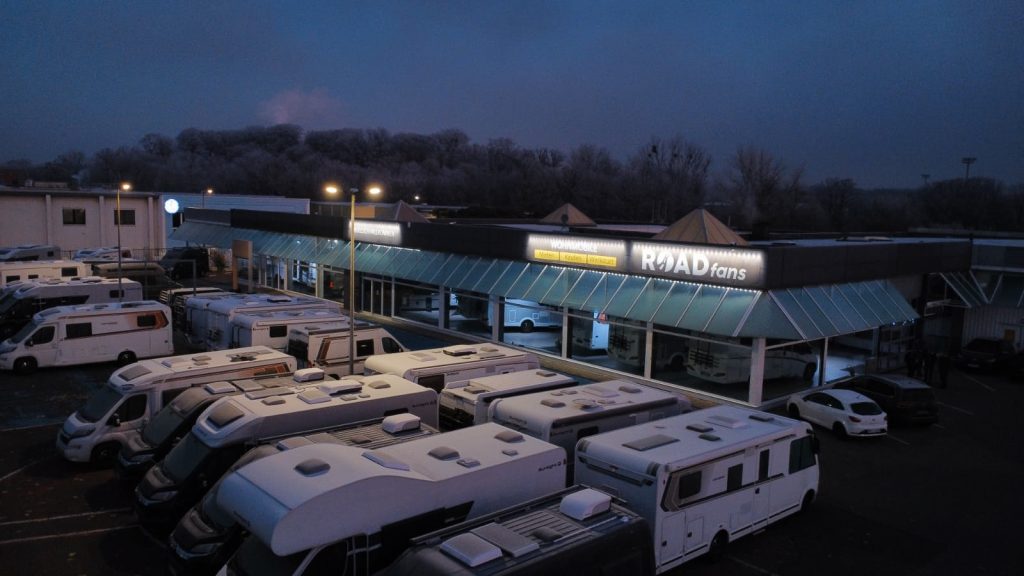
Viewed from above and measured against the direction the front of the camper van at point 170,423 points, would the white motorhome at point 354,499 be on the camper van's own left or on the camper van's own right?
on the camper van's own left
